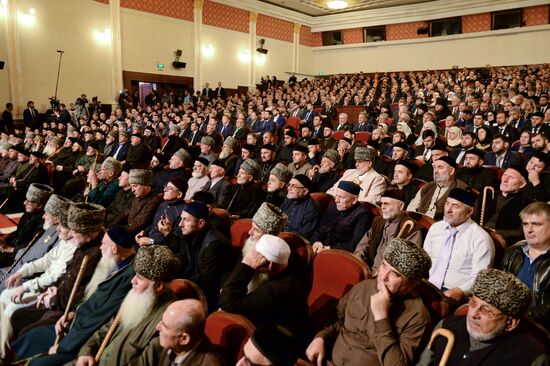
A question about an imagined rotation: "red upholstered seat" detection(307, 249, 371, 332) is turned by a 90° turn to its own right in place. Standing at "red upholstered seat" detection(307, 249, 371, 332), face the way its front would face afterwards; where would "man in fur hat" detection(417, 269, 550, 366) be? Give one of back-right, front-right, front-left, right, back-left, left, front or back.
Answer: back

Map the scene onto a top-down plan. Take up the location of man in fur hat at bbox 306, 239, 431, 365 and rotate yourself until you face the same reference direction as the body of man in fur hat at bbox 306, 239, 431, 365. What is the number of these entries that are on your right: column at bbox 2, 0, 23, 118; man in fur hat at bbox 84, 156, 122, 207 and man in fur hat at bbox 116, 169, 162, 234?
3

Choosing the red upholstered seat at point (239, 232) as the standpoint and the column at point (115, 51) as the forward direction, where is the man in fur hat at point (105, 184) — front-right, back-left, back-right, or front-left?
front-left

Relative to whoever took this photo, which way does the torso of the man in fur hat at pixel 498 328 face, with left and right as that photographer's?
facing the viewer and to the left of the viewer

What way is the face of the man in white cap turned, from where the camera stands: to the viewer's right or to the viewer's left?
to the viewer's left

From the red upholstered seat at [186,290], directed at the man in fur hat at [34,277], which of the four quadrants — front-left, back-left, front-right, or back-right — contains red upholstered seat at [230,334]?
back-left
